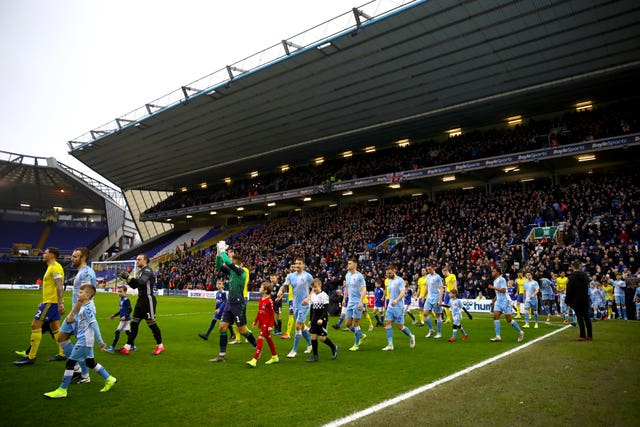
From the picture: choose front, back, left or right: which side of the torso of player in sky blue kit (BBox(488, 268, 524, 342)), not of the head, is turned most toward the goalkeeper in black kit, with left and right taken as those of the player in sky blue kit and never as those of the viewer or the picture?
front

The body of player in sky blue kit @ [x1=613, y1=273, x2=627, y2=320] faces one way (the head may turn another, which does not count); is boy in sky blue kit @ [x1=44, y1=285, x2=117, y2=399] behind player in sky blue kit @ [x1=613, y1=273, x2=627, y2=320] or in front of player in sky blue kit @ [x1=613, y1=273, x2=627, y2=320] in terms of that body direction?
in front

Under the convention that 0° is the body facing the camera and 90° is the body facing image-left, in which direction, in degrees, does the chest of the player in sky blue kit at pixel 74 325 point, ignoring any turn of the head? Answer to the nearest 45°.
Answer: approximately 90°

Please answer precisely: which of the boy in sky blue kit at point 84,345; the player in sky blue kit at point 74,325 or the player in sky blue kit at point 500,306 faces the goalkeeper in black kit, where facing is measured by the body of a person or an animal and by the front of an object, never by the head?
the player in sky blue kit at point 500,306

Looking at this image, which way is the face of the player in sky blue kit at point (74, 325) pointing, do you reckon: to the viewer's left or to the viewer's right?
to the viewer's left

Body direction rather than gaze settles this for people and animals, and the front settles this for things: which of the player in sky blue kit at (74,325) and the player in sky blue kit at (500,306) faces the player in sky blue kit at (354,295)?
the player in sky blue kit at (500,306)

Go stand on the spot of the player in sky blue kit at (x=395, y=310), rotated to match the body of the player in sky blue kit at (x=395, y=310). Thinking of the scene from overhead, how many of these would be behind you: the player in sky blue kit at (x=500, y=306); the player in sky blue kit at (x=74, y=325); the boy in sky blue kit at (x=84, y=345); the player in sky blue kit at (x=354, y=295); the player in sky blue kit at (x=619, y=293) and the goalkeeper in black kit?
2

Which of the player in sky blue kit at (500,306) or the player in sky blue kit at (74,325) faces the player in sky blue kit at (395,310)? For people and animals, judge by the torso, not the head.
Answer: the player in sky blue kit at (500,306)
